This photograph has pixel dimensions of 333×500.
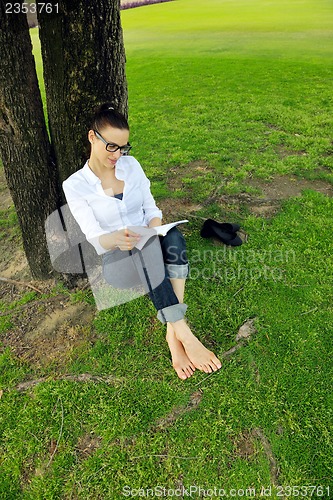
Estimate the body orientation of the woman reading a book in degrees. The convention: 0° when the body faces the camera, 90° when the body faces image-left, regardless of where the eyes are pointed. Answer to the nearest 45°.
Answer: approximately 315°

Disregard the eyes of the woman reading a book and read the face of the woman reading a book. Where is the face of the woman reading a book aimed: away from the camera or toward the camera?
toward the camera

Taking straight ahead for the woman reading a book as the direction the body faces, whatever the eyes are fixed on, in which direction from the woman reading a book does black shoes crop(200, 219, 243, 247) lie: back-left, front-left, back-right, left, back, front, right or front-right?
left
